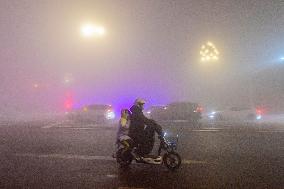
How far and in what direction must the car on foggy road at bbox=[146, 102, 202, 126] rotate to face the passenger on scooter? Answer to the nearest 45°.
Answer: approximately 90° to its left

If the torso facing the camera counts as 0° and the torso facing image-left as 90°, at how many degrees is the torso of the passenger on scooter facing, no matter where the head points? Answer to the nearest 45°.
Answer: approximately 270°

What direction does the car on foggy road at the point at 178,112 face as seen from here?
to the viewer's left

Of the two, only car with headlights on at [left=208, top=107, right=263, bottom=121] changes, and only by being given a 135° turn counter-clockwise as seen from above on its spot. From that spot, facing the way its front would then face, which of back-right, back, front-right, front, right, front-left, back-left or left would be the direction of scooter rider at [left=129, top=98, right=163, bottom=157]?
front-right

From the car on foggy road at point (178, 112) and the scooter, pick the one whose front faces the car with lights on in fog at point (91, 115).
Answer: the car on foggy road at point (178, 112)

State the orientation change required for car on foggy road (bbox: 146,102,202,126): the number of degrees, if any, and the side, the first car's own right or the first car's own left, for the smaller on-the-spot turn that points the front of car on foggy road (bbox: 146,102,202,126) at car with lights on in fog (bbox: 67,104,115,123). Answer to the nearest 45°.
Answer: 0° — it already faces it

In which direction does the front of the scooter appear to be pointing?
to the viewer's right

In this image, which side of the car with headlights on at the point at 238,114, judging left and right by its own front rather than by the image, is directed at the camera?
left

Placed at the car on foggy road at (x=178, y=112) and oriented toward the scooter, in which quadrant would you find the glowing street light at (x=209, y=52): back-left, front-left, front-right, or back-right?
back-left
